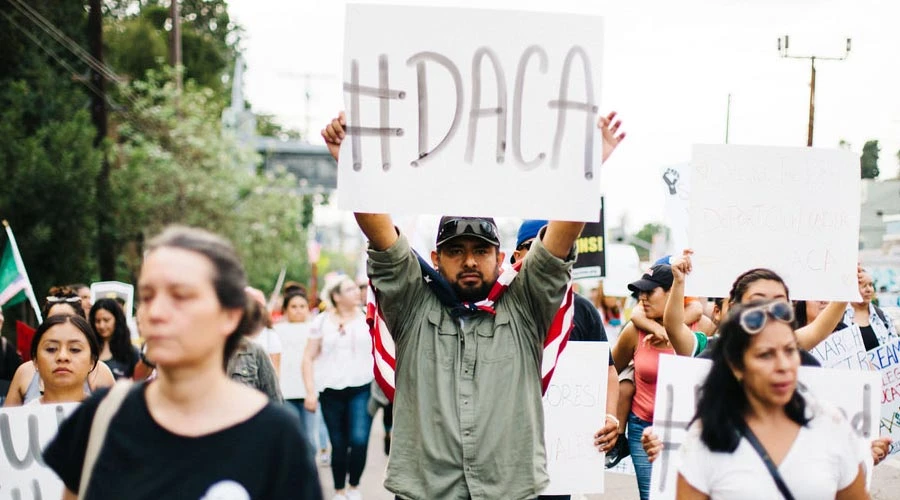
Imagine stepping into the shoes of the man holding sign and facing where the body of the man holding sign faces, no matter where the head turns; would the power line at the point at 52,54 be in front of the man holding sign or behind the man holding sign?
behind

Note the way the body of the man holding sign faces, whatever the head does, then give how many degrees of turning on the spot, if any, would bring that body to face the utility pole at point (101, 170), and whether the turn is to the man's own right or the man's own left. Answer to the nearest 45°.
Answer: approximately 135° to the man's own right

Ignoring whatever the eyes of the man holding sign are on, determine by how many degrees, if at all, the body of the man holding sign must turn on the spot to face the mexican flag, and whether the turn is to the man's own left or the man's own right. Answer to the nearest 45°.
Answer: approximately 135° to the man's own right

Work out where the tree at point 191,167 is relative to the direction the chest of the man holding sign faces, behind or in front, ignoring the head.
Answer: behind

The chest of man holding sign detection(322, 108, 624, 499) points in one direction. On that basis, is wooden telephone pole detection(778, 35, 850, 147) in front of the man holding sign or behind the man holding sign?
behind

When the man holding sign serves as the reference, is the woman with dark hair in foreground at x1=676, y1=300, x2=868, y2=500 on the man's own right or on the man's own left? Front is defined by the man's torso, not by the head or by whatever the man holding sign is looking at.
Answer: on the man's own left

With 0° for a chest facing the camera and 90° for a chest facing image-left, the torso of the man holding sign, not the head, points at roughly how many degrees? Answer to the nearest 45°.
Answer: approximately 0°
